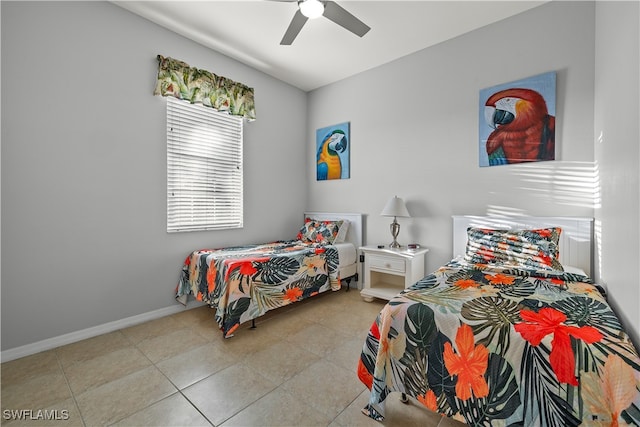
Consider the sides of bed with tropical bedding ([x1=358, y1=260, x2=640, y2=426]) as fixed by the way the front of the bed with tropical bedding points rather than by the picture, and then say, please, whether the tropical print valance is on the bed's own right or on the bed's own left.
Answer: on the bed's own right

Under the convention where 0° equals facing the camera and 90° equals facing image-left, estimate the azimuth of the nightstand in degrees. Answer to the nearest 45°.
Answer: approximately 45°

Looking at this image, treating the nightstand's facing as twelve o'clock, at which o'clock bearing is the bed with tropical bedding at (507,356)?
The bed with tropical bedding is roughly at 10 o'clock from the nightstand.

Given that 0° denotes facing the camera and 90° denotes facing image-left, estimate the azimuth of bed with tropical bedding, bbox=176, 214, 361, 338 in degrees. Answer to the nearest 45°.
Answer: approximately 45°

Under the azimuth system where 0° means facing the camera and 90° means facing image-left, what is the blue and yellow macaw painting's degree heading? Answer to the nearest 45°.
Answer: approximately 45°

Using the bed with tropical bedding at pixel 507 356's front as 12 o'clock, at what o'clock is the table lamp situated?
The table lamp is roughly at 5 o'clock from the bed with tropical bedding.

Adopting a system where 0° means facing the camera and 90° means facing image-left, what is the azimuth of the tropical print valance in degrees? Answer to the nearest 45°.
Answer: approximately 315°

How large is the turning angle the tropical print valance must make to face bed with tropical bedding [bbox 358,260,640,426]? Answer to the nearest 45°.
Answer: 0° — it already faces it
